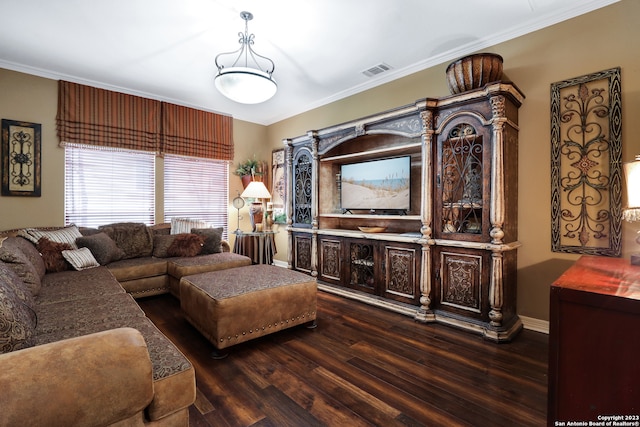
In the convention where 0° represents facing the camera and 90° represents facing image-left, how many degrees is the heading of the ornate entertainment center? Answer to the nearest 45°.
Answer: approximately 45°

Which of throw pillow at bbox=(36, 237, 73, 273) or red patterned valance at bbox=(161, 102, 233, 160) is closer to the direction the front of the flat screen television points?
the throw pillow

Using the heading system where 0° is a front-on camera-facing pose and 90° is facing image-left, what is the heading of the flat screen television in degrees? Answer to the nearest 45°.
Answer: approximately 45°

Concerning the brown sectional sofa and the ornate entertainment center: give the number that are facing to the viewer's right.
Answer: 1

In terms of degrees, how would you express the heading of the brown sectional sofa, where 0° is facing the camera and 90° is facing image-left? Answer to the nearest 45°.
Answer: approximately 270°

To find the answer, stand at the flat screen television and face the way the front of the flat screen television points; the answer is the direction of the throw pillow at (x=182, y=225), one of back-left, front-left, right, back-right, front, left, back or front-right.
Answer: front-right

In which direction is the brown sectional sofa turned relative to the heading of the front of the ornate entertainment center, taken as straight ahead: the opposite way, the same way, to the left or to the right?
the opposite way

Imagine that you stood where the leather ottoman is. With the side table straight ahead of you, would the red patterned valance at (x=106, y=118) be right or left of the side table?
left

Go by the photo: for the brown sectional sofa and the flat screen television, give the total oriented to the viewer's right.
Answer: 1

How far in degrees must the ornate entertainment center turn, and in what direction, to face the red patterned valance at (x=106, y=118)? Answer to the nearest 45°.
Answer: approximately 45° to its right

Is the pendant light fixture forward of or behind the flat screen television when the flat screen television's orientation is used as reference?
forward
